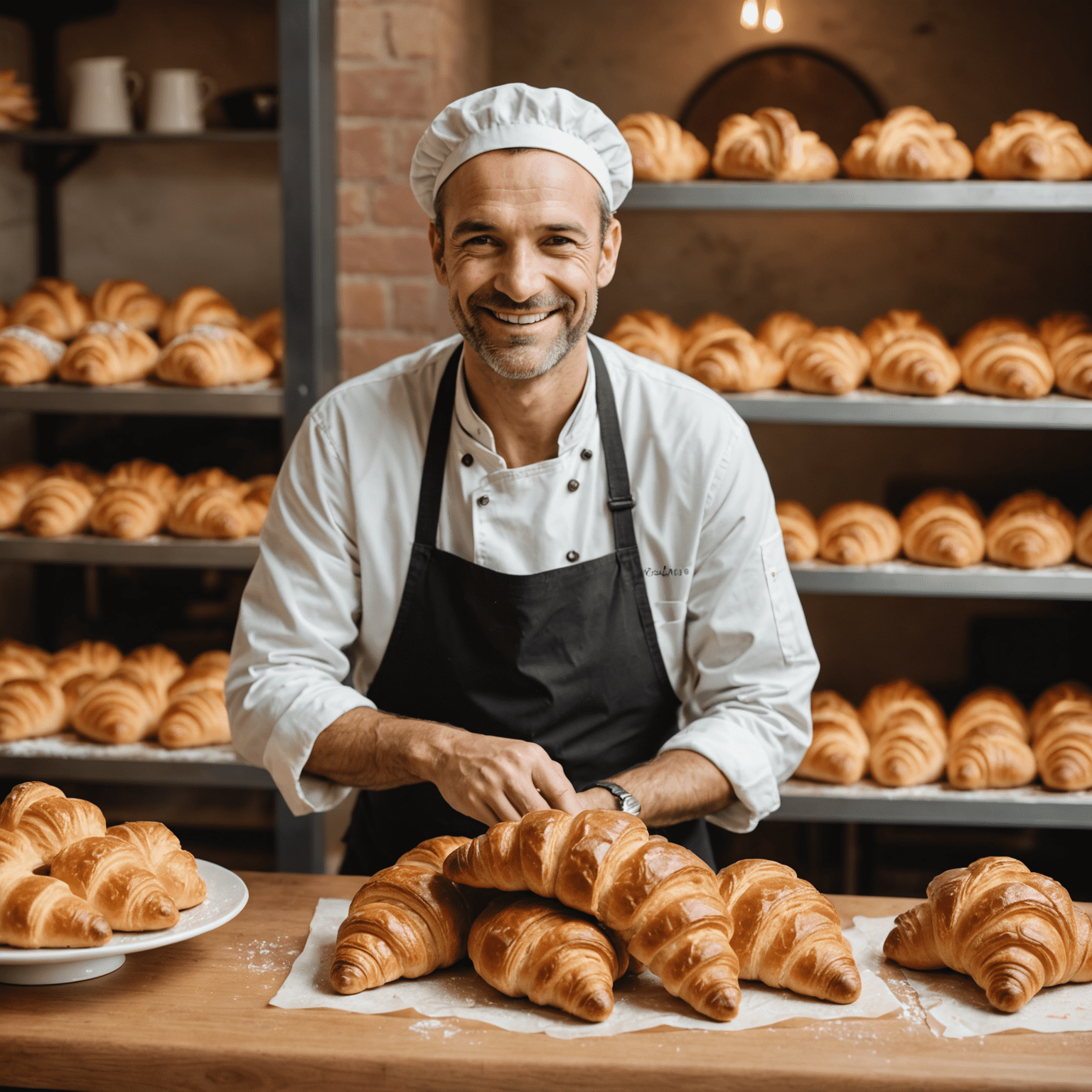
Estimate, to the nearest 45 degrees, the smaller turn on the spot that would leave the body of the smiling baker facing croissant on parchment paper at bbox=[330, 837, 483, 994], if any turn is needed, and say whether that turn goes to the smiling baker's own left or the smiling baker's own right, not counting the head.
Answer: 0° — they already face it

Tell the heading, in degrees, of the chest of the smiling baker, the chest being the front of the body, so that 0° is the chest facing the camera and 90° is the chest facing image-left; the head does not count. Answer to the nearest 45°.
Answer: approximately 0°

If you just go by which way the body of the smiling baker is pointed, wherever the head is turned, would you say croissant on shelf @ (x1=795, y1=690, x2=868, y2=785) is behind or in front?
behind

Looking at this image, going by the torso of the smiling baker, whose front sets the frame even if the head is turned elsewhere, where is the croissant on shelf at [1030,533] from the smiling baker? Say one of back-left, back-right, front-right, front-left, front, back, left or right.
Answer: back-left

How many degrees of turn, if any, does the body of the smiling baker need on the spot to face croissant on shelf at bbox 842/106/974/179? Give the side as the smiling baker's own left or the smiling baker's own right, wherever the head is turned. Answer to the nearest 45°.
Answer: approximately 135° to the smiling baker's own left

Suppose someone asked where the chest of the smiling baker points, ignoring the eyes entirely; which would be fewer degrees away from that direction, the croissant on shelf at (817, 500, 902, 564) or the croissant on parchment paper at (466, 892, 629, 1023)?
the croissant on parchment paper

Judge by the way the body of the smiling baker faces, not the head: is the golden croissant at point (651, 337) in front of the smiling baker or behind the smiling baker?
behind

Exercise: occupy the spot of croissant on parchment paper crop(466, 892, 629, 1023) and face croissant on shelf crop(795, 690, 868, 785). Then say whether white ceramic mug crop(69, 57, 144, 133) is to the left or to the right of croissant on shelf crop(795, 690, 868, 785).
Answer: left

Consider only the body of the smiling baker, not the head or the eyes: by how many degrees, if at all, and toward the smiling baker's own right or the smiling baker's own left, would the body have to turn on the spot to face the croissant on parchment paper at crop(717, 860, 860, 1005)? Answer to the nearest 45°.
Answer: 0° — they already face it

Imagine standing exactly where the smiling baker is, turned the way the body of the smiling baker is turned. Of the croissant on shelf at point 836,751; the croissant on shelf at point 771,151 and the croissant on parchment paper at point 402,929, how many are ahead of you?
1

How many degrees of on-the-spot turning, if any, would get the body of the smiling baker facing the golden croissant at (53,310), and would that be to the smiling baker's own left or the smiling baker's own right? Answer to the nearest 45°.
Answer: approximately 135° to the smiling baker's own right

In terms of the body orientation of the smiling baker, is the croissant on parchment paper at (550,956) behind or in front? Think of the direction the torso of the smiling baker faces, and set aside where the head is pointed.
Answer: in front
